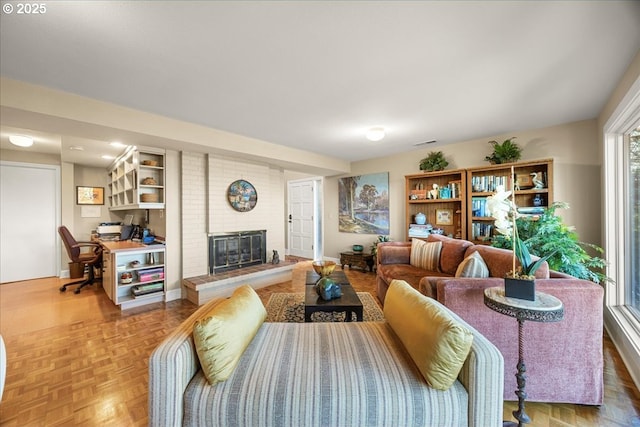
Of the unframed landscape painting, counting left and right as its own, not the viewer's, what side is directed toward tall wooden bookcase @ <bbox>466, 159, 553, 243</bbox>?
left

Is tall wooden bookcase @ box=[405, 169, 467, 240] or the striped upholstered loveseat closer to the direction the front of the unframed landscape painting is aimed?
the striped upholstered loveseat

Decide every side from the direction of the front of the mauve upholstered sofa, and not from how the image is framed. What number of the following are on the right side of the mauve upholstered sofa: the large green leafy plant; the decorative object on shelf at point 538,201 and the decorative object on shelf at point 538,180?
3

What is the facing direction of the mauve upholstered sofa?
to the viewer's left

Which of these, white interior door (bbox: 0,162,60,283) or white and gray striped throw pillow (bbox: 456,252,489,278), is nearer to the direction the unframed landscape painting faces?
the white interior door

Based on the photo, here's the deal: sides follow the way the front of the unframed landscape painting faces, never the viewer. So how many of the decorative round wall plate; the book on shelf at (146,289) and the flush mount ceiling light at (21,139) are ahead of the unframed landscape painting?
3

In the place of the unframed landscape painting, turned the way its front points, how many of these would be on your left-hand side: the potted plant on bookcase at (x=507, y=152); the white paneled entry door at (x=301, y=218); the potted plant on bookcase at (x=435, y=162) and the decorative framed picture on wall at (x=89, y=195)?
2

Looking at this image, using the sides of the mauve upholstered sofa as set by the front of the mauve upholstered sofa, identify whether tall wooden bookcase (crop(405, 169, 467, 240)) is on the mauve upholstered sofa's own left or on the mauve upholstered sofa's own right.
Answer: on the mauve upholstered sofa's own right

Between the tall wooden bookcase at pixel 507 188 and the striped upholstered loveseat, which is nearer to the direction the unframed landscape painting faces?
the striped upholstered loveseat

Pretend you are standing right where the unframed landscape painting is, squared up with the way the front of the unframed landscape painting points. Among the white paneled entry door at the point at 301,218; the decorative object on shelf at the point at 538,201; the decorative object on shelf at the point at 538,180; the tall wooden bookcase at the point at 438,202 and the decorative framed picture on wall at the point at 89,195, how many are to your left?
3

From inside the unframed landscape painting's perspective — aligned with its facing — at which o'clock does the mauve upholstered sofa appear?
The mauve upholstered sofa is roughly at 10 o'clock from the unframed landscape painting.
